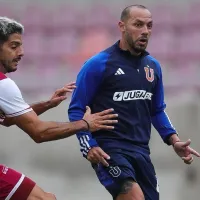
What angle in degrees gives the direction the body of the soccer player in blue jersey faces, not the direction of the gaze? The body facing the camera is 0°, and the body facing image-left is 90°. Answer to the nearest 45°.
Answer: approximately 315°
